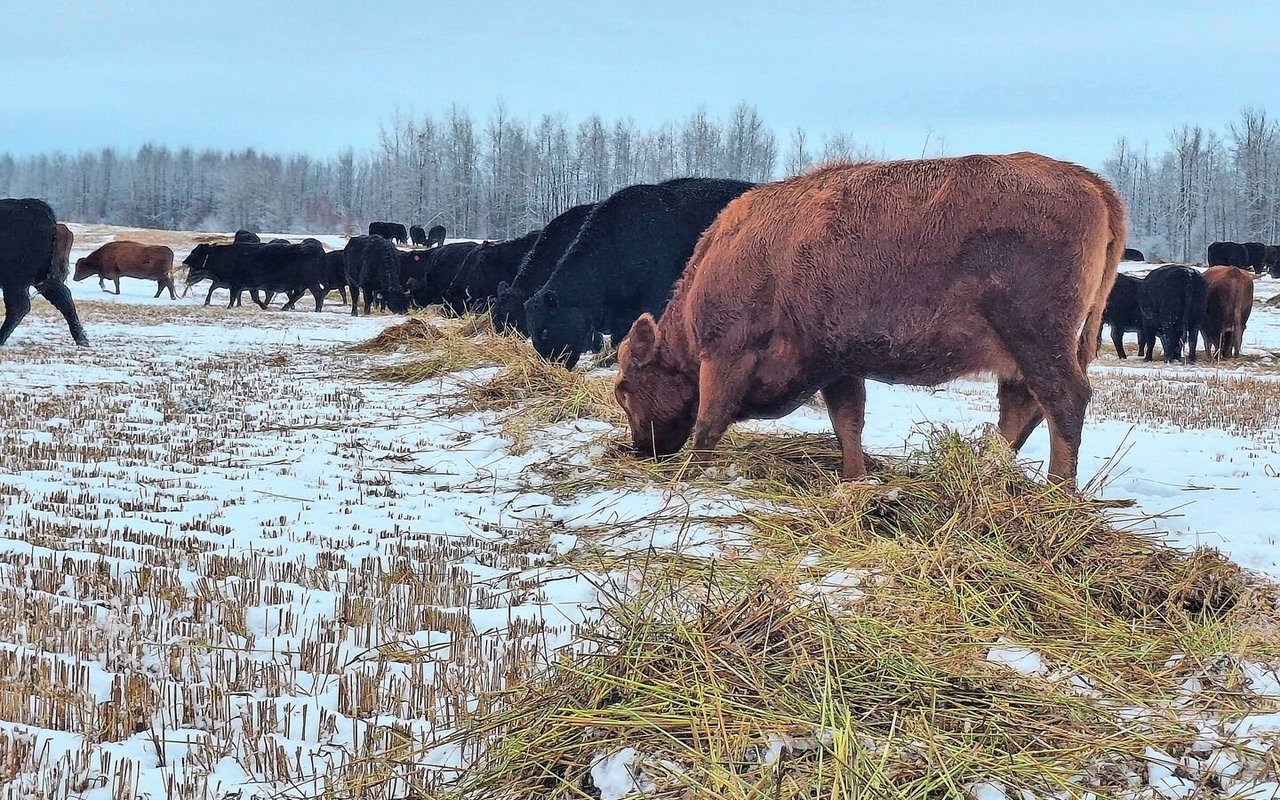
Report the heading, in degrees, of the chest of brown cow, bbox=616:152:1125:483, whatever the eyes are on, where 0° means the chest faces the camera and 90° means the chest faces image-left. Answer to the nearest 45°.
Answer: approximately 90°

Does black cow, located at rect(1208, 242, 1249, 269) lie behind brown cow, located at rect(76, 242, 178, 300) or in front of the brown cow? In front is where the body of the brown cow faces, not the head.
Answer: behind

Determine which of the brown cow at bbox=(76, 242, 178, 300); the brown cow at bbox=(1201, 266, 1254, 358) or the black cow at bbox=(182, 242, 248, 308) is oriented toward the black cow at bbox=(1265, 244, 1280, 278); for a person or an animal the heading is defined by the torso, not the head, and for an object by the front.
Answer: the brown cow at bbox=(1201, 266, 1254, 358)

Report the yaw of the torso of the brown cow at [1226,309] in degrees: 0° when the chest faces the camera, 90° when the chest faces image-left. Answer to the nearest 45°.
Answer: approximately 180°

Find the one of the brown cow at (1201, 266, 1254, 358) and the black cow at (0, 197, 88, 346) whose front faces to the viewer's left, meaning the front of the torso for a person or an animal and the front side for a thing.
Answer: the black cow

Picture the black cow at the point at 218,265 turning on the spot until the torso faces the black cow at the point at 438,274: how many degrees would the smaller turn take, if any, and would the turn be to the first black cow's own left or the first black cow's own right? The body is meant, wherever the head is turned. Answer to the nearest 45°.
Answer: approximately 135° to the first black cow's own left

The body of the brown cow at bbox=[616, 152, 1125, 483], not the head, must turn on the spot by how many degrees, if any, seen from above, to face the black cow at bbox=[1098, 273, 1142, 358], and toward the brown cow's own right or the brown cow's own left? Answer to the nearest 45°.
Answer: approximately 90° to the brown cow's own right

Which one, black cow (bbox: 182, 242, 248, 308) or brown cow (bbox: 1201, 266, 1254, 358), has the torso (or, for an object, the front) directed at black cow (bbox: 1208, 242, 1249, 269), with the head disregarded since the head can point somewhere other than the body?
the brown cow

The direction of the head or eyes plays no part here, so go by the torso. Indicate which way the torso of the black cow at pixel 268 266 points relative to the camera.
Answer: to the viewer's left

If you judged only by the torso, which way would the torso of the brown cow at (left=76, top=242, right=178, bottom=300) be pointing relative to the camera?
to the viewer's left

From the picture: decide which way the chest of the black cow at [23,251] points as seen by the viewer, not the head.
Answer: to the viewer's left

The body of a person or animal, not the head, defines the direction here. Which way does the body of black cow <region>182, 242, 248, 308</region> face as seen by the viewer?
to the viewer's left
